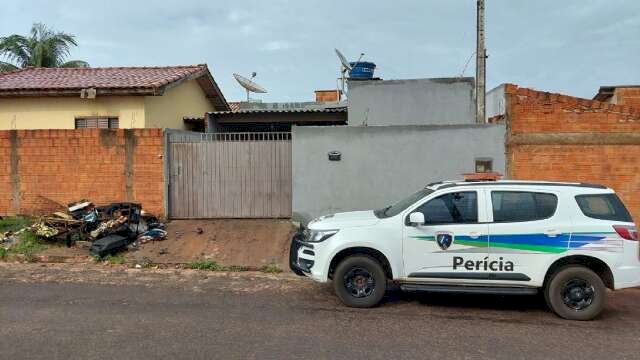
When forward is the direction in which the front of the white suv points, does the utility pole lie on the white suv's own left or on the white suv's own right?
on the white suv's own right

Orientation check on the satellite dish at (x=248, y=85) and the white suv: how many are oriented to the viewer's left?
1

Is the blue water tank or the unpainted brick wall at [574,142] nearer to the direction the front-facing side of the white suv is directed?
the blue water tank

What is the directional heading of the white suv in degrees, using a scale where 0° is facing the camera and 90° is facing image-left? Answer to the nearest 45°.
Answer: approximately 90°

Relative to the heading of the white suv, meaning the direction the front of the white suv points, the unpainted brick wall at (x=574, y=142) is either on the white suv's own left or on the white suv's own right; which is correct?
on the white suv's own right

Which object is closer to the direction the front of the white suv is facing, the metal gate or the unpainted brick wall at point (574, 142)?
the metal gate

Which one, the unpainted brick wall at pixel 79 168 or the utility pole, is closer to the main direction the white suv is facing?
the unpainted brick wall
